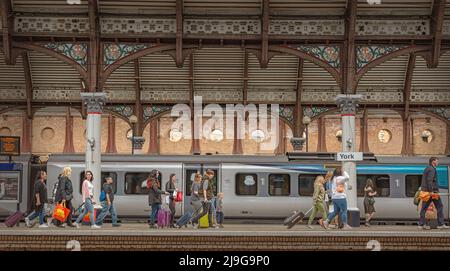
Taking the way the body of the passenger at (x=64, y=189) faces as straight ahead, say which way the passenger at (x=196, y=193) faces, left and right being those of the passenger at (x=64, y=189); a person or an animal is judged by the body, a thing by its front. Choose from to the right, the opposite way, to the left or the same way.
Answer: the same way

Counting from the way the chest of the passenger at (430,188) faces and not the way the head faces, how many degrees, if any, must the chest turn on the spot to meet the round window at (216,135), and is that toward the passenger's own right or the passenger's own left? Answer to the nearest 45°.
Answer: approximately 135° to the passenger's own left

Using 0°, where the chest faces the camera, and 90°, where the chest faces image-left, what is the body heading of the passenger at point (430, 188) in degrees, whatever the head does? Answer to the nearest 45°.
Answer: approximately 270°

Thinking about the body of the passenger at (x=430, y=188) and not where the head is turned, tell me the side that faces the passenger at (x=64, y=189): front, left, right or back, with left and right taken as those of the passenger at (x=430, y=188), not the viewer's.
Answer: back

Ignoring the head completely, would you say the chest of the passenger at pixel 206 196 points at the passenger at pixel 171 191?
no

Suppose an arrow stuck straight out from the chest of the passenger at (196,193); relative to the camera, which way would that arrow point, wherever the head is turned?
to the viewer's right
